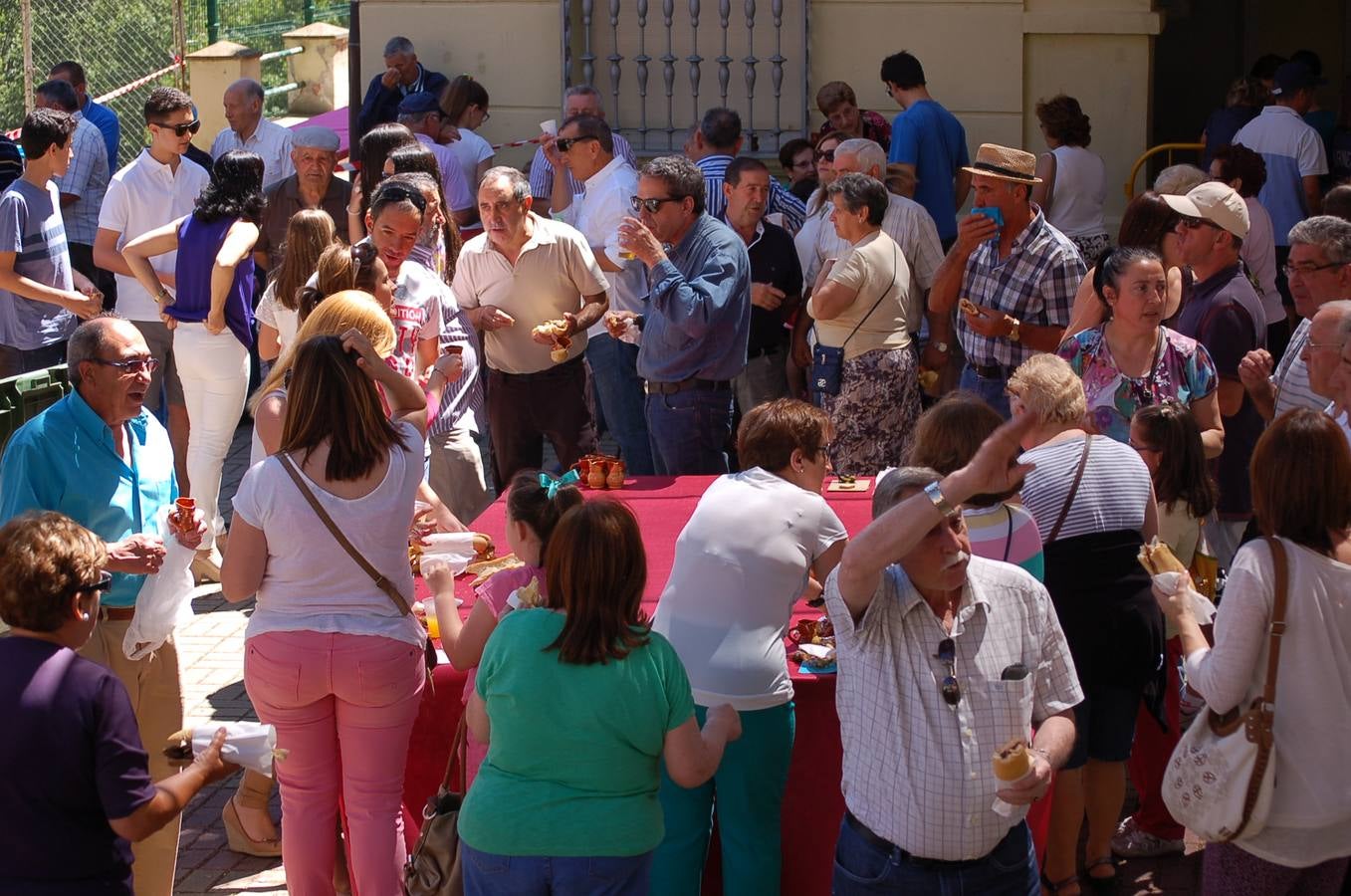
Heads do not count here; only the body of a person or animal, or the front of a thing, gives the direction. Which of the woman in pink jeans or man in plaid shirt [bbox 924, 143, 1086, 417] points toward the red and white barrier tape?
the woman in pink jeans

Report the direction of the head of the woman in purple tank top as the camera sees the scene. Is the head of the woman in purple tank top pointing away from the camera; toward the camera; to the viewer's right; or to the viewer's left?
away from the camera

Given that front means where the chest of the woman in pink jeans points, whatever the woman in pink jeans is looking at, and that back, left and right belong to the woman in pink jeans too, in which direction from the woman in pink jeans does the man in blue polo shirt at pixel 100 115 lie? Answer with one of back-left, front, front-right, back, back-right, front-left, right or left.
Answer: front

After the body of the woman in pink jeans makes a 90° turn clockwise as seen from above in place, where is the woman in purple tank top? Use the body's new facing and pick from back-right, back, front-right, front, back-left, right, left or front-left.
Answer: left

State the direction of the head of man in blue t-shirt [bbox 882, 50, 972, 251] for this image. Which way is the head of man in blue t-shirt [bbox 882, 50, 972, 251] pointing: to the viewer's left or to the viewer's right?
to the viewer's left

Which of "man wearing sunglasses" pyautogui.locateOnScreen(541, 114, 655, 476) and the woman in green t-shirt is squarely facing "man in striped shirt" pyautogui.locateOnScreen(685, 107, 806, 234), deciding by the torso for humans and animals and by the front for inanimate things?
the woman in green t-shirt

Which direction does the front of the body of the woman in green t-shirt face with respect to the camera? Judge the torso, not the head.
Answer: away from the camera

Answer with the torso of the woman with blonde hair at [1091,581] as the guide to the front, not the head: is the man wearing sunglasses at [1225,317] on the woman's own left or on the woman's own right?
on the woman's own right

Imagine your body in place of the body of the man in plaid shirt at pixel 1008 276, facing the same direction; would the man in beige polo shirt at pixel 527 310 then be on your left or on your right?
on your right

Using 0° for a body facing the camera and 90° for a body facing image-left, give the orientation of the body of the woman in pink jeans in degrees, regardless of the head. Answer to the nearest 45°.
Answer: approximately 180°

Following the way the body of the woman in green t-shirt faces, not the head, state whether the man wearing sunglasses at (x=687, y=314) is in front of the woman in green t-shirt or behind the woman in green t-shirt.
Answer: in front

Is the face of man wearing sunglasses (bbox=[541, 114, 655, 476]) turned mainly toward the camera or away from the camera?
toward the camera

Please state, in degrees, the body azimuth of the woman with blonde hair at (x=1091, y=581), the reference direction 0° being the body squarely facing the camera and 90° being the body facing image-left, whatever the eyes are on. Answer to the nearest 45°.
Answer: approximately 135°

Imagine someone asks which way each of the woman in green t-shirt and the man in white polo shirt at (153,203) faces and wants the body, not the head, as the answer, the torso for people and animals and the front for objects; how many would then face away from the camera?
1

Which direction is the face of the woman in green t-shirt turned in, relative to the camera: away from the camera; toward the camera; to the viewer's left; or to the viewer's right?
away from the camera
